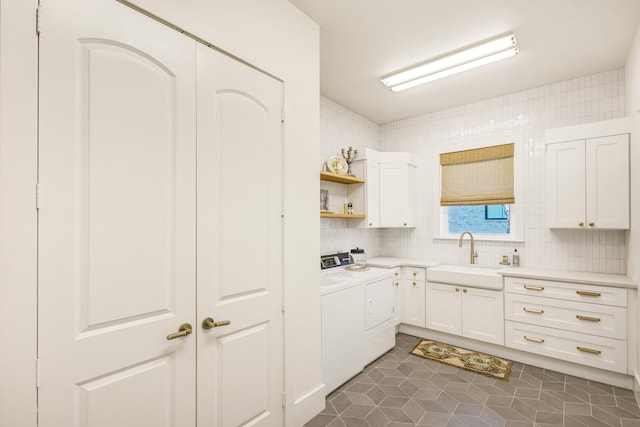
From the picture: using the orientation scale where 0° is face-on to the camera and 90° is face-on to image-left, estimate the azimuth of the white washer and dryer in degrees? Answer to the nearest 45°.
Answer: approximately 315°

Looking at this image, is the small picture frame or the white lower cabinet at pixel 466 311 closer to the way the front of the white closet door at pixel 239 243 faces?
the white lower cabinet

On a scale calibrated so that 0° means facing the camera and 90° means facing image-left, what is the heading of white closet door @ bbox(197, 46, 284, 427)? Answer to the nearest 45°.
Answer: approximately 315°

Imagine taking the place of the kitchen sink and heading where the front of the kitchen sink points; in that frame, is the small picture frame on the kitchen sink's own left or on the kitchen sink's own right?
on the kitchen sink's own right

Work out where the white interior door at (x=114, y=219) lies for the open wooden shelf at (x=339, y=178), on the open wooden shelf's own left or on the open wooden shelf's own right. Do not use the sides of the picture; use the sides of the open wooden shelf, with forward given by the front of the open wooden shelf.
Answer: on the open wooden shelf's own right

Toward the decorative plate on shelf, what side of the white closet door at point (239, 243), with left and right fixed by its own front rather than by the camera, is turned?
left

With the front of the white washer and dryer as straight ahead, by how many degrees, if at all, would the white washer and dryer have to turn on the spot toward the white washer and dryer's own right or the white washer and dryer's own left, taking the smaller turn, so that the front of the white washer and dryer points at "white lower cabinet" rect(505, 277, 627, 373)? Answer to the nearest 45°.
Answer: approximately 45° to the white washer and dryer's own left

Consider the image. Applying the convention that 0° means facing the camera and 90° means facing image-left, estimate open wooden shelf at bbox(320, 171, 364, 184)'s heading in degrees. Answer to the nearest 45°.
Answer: approximately 315°

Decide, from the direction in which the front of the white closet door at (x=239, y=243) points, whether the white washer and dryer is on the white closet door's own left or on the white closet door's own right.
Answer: on the white closet door's own left

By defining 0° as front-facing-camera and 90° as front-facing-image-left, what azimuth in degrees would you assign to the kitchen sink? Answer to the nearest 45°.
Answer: approximately 0°

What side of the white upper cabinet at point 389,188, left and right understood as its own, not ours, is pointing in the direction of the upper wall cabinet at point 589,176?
left

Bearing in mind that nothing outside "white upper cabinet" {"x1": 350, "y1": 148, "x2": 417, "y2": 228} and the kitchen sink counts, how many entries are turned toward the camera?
2
